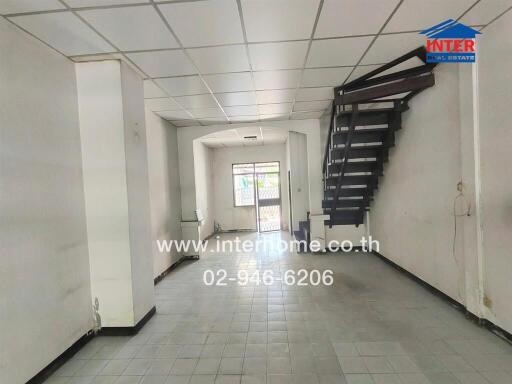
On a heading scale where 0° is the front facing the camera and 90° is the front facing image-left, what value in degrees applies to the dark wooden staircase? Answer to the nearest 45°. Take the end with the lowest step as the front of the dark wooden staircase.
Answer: approximately 180°

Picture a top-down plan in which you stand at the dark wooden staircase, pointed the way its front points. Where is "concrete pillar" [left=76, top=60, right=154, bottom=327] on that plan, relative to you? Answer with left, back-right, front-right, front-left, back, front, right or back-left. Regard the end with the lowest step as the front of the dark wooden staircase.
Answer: back-left
